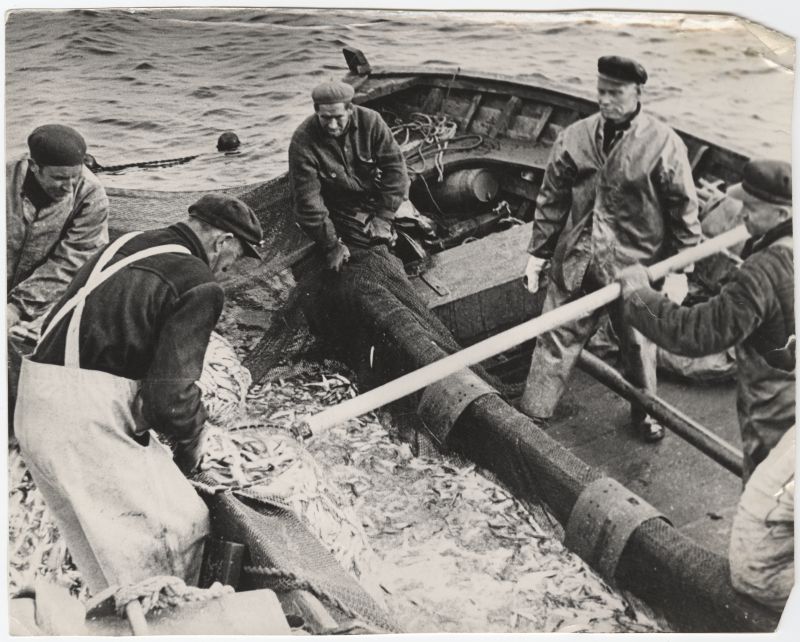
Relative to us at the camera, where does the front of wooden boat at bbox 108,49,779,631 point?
facing away from the viewer and to the left of the viewer

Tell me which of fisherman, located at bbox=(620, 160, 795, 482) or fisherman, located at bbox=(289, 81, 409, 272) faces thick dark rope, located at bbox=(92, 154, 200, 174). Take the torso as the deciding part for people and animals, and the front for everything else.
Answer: fisherman, located at bbox=(620, 160, 795, 482)

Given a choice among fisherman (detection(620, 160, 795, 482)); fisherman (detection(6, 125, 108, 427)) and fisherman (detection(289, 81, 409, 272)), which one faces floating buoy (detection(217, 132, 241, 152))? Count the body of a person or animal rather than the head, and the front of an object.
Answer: fisherman (detection(620, 160, 795, 482))

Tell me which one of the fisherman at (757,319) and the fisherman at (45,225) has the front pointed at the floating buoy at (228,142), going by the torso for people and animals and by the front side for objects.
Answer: the fisherman at (757,319)

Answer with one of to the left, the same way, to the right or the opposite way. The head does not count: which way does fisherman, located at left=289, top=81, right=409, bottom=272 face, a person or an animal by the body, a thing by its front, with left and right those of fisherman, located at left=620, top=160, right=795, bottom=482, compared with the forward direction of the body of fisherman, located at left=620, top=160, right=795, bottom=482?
to the left

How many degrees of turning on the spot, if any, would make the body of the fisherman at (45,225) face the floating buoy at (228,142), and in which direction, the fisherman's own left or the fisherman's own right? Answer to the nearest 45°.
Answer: approximately 90° to the fisherman's own left

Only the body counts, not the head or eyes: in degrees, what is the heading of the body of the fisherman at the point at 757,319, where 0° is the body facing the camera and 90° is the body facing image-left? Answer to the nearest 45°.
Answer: approximately 90°

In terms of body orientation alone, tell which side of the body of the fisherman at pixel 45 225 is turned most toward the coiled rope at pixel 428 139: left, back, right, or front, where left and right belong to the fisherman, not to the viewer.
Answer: left

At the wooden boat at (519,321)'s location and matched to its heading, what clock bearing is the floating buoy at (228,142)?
The floating buoy is roughly at 11 o'clock from the wooden boat.

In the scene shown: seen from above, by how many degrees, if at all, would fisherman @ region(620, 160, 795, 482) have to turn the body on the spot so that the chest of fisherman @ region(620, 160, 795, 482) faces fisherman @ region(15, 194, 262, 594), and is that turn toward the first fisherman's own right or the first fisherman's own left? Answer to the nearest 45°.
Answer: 0° — they already face them

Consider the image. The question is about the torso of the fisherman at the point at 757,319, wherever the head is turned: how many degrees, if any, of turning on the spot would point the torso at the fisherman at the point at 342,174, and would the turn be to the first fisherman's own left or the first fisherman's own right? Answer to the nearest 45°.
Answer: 0° — they already face them
